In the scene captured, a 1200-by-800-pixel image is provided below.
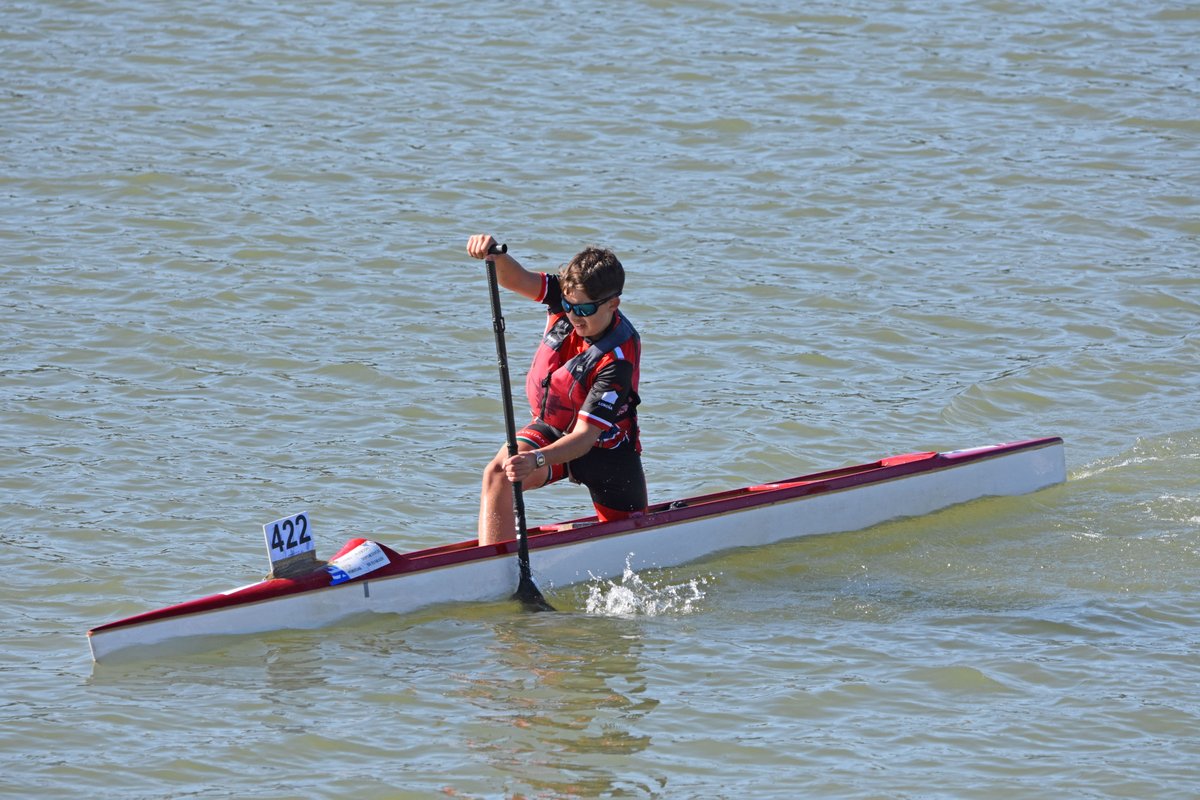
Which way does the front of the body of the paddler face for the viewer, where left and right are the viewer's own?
facing the viewer and to the left of the viewer
